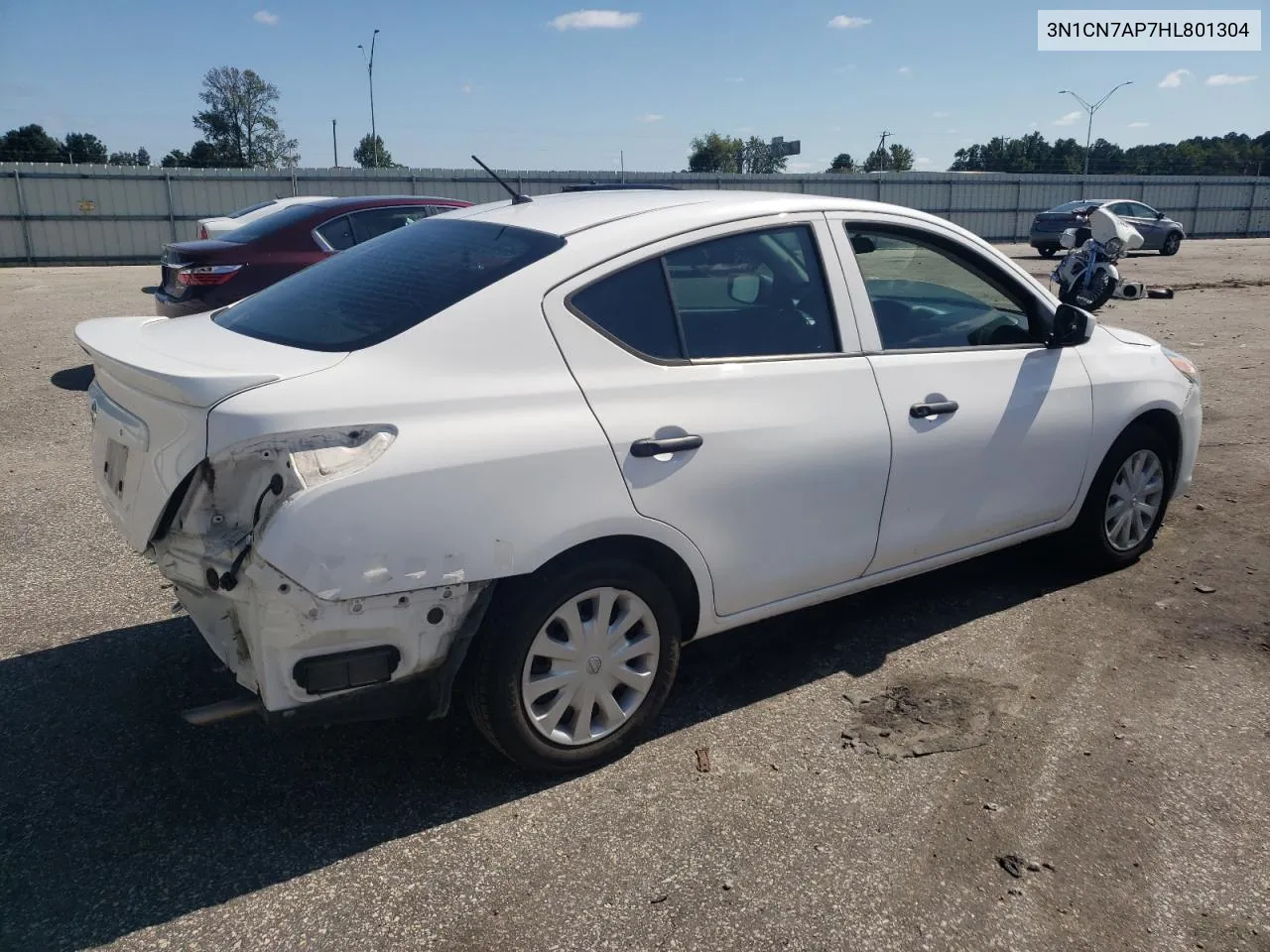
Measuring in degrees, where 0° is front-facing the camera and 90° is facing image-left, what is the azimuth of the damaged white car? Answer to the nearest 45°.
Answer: approximately 225°

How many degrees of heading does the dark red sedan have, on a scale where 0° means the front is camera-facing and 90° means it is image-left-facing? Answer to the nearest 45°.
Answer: approximately 225°

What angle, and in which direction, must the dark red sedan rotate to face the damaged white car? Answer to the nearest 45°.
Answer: approximately 135° to its right

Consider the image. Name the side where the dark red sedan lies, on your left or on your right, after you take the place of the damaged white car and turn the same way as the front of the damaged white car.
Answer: on your left
